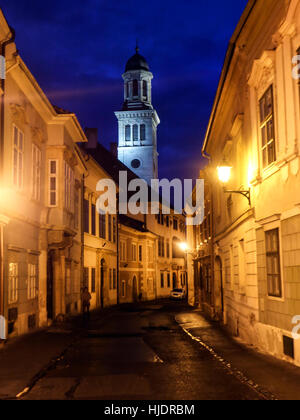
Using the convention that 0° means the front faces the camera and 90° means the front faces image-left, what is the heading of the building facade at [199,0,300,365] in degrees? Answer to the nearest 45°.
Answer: approximately 90°
